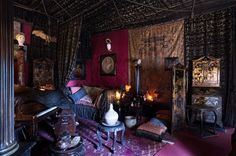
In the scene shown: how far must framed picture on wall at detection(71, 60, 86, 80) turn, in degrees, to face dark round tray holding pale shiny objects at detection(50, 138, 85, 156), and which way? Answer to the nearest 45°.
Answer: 0° — it already faces it

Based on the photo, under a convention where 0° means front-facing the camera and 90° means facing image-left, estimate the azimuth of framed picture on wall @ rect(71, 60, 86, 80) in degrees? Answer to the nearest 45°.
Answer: approximately 0°

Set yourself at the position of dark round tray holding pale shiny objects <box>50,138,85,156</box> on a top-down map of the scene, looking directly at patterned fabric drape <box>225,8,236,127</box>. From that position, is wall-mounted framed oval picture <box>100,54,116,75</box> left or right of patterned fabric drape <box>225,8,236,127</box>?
left

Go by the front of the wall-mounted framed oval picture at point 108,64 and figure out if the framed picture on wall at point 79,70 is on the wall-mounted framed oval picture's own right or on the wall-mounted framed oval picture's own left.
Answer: on the wall-mounted framed oval picture's own right

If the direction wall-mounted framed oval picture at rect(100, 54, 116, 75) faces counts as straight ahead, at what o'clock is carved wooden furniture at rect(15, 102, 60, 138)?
The carved wooden furniture is roughly at 1 o'clock from the wall-mounted framed oval picture.

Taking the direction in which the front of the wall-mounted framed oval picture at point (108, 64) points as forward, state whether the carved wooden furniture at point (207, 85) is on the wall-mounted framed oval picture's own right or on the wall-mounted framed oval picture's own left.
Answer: on the wall-mounted framed oval picture's own left

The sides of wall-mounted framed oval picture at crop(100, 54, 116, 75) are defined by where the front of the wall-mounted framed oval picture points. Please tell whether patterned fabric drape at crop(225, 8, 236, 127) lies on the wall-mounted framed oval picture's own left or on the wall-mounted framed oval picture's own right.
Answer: on the wall-mounted framed oval picture's own left

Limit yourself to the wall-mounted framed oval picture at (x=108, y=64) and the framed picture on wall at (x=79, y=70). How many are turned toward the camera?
2
